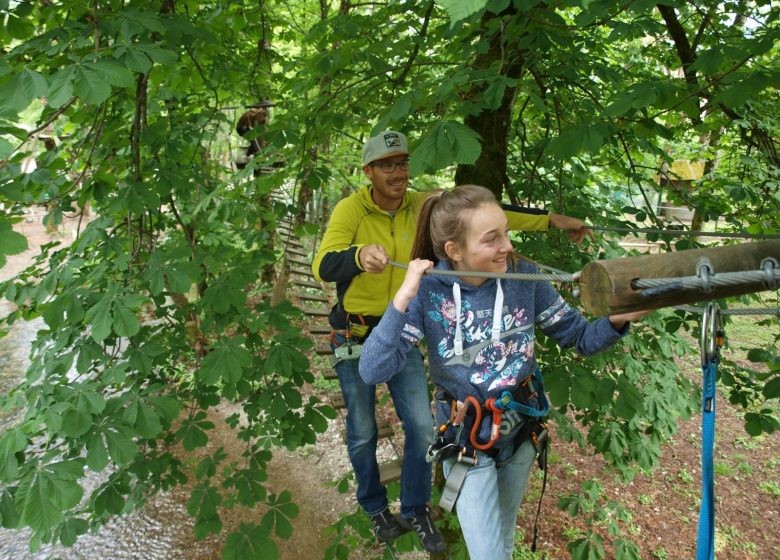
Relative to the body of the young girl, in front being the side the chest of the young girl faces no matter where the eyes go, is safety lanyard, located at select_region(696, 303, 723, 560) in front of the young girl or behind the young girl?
in front

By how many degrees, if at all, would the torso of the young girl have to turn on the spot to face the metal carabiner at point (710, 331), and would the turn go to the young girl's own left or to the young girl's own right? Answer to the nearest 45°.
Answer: approximately 45° to the young girl's own left

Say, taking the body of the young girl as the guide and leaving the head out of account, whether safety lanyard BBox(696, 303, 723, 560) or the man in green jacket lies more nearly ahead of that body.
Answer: the safety lanyard

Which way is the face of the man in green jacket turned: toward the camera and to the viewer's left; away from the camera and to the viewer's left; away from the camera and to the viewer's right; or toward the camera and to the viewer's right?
toward the camera and to the viewer's right

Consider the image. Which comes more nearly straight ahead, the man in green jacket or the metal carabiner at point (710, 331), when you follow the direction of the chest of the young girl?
the metal carabiner

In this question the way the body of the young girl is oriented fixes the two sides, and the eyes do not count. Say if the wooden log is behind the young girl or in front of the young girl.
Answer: in front

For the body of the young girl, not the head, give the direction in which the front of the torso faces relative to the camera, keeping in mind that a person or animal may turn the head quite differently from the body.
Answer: toward the camera

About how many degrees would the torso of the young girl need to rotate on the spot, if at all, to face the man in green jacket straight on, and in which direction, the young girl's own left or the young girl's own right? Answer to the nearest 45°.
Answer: approximately 135° to the young girl's own right
